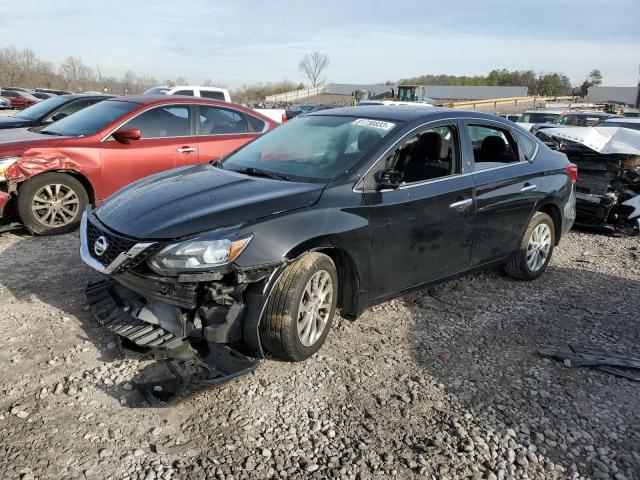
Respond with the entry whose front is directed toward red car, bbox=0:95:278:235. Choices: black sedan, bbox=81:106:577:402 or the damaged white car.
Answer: the damaged white car

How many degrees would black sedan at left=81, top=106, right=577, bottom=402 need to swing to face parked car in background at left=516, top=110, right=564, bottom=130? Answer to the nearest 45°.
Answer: approximately 180°

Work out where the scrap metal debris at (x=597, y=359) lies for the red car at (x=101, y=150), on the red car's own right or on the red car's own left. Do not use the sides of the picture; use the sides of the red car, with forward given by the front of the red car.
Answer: on the red car's own left

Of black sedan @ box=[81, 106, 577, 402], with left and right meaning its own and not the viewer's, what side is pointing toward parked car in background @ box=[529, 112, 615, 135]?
back

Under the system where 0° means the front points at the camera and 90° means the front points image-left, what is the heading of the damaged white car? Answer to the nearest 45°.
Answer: approximately 45°

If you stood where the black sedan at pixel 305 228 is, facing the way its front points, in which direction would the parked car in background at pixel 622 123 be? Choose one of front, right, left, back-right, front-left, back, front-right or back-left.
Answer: back
